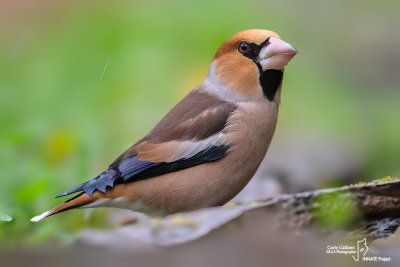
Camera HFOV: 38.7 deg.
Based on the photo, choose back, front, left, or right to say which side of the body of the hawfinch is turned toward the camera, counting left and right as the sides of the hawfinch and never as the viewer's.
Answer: right
